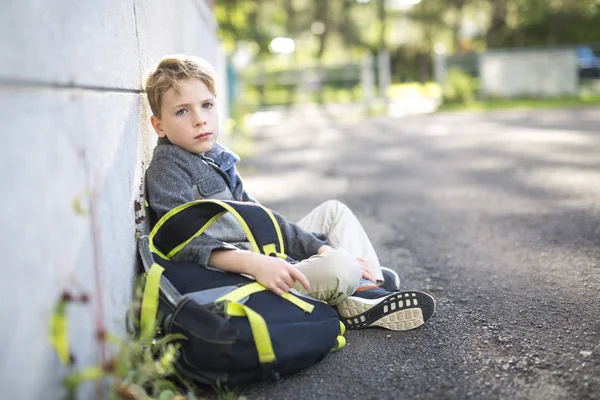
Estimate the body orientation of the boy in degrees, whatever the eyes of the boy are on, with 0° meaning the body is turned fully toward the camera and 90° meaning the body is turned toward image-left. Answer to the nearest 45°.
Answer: approximately 315°

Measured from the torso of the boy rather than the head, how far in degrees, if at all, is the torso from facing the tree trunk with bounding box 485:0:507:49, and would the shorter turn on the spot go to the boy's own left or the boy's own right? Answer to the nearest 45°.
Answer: approximately 135° to the boy's own left

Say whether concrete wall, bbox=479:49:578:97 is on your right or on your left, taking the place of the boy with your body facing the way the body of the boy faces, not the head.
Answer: on your left
